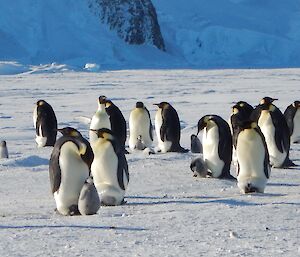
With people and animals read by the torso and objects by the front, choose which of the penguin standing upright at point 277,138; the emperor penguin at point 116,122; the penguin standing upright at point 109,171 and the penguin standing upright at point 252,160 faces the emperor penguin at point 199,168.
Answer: the penguin standing upright at point 277,138

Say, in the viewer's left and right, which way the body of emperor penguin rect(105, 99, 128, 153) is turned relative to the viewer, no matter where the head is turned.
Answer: facing away from the viewer and to the left of the viewer

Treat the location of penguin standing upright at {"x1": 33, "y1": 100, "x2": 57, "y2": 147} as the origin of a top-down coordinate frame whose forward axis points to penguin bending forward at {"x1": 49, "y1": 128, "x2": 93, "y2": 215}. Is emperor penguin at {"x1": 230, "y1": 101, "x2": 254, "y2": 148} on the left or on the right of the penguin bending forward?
left

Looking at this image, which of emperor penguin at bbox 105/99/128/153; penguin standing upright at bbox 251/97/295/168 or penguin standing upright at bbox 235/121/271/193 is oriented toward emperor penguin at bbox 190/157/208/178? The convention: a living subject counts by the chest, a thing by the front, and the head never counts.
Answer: penguin standing upright at bbox 251/97/295/168

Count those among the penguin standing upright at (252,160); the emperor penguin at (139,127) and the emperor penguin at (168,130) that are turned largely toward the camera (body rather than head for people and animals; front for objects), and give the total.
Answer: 2

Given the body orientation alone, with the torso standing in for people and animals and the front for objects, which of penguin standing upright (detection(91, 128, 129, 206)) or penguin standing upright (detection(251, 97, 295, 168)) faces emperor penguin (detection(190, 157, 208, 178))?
penguin standing upright (detection(251, 97, 295, 168))

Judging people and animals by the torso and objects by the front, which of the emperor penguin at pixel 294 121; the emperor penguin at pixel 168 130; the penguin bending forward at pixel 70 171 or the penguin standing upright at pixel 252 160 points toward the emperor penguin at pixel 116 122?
the emperor penguin at pixel 168 130

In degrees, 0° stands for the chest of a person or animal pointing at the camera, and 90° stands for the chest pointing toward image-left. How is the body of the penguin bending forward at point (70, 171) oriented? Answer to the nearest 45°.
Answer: approximately 315°

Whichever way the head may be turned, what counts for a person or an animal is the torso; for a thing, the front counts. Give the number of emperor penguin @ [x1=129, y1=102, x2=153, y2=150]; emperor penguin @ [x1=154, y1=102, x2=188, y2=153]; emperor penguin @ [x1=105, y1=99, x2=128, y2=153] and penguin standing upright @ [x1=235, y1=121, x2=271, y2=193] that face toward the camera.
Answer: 2

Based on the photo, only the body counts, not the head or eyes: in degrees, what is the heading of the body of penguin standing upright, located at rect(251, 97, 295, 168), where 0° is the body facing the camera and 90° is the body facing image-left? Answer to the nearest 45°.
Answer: approximately 45°
